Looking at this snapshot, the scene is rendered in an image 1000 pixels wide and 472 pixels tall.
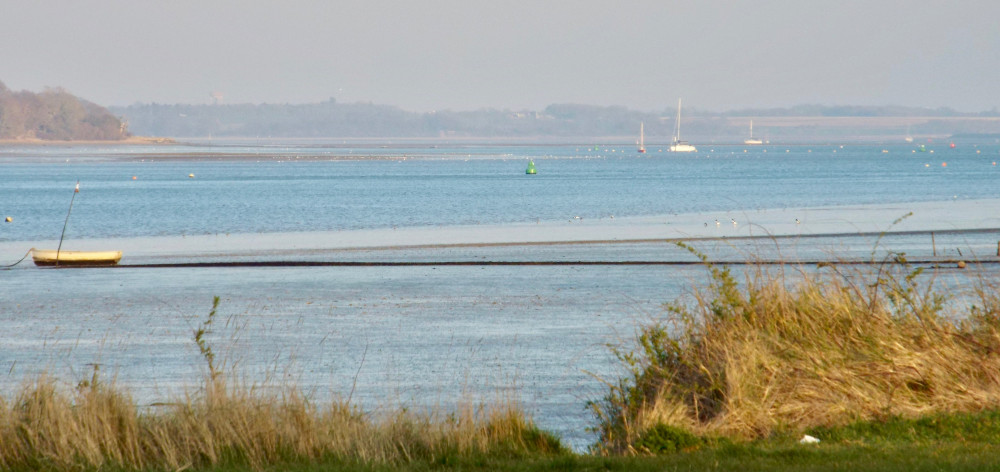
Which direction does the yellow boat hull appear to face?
to the viewer's left

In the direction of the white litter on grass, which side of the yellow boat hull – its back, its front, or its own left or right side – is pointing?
left
